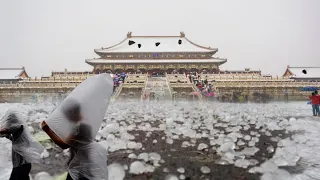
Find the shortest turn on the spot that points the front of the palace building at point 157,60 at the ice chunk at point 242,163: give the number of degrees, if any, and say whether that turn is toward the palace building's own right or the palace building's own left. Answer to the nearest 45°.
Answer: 0° — it already faces it

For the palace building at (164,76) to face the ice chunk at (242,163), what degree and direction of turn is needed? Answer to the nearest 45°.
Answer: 0° — it already faces it

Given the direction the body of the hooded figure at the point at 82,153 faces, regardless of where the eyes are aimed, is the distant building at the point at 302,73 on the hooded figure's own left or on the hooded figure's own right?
on the hooded figure's own right

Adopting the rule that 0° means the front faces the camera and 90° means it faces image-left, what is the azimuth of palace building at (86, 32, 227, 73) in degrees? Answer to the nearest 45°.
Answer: approximately 0°

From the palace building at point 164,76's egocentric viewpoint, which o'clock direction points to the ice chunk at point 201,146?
The ice chunk is roughly at 12 o'clock from the palace building.

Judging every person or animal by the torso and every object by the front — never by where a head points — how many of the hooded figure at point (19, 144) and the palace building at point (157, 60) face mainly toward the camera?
1

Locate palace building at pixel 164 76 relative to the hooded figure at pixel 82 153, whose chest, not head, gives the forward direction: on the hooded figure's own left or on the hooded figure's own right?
on the hooded figure's own right
